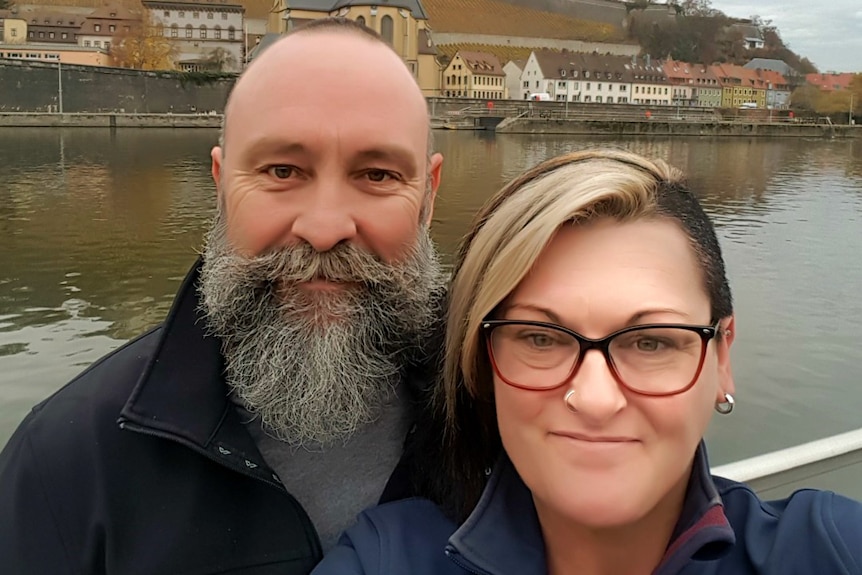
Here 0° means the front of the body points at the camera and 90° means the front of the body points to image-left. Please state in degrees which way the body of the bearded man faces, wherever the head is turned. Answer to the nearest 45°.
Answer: approximately 0°

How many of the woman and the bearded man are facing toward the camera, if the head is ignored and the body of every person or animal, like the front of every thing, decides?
2

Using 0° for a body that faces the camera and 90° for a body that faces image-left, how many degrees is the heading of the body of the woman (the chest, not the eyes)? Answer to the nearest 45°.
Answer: approximately 0°

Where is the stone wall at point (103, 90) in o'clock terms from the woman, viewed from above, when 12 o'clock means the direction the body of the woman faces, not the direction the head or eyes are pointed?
The stone wall is roughly at 5 o'clock from the woman.

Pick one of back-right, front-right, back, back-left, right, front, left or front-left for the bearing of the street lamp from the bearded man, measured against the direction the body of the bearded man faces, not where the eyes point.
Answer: back

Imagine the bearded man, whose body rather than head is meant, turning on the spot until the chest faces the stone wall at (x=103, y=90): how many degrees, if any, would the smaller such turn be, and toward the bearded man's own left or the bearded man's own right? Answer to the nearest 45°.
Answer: approximately 180°
